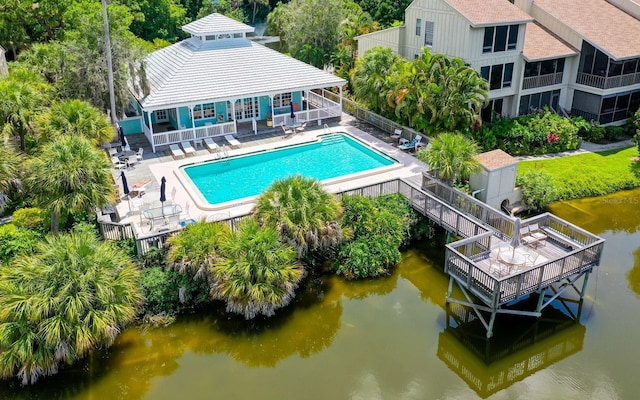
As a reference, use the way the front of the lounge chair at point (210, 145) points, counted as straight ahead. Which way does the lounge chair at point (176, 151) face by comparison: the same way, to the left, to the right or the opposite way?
the same way

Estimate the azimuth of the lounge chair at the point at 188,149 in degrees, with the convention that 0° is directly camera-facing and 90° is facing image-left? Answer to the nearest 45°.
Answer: approximately 315°

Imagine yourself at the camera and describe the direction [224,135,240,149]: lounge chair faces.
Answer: facing the viewer and to the right of the viewer

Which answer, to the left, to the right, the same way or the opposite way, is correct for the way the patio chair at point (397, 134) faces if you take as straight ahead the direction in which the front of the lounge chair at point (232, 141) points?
to the right

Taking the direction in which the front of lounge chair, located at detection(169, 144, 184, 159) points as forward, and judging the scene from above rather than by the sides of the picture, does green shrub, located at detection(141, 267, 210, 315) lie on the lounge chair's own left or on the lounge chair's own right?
on the lounge chair's own right

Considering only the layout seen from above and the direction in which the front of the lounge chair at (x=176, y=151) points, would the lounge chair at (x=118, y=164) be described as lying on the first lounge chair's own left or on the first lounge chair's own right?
on the first lounge chair's own right

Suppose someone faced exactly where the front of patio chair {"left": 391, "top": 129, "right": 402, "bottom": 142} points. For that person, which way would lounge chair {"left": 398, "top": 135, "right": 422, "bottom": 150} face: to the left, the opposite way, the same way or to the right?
the same way

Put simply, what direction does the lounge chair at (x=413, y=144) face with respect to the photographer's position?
facing the viewer and to the left of the viewer

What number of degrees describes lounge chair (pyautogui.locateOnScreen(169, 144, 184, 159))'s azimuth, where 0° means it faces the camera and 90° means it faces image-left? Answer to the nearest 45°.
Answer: approximately 315°

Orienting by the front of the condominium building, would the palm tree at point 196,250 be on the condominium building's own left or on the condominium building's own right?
on the condominium building's own right

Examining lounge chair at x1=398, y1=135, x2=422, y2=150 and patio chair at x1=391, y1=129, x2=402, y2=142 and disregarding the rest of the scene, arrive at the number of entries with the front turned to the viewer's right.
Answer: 0

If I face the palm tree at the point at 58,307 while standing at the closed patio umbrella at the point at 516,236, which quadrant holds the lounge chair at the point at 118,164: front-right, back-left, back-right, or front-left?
front-right

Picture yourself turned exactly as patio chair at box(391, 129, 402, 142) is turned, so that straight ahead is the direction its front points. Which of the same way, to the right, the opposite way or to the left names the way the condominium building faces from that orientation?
to the left

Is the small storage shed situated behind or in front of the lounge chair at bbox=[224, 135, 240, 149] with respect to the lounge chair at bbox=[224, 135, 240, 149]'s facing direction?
in front

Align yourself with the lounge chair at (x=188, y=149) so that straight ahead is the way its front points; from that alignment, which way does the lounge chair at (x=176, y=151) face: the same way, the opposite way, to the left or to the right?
the same way

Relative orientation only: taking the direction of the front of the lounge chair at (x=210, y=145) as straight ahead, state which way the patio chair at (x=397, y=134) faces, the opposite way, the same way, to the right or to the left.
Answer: to the right
